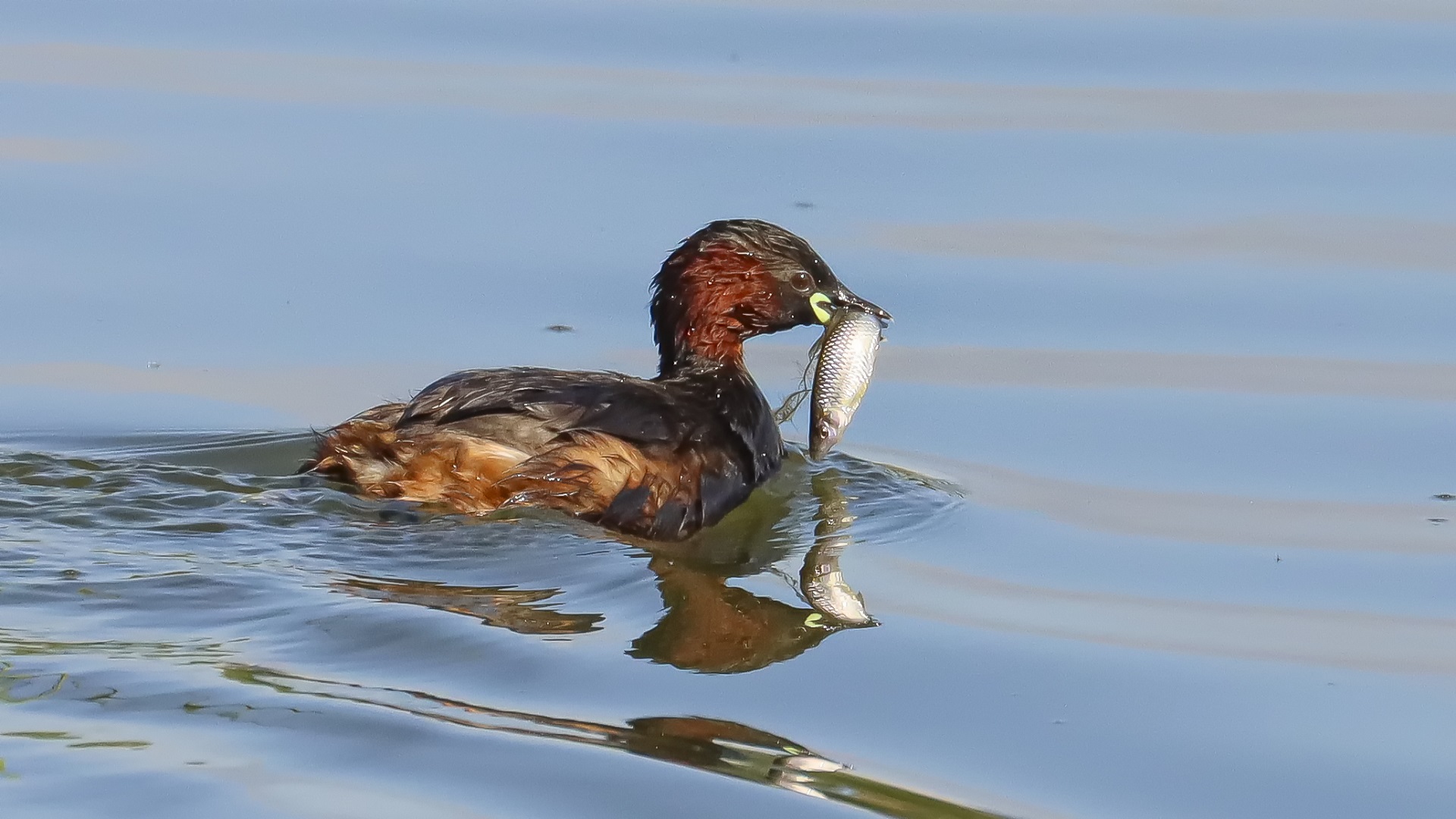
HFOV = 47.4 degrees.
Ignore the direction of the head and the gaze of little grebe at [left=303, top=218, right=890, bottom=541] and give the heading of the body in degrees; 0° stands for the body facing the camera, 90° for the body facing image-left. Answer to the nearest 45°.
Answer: approximately 270°
